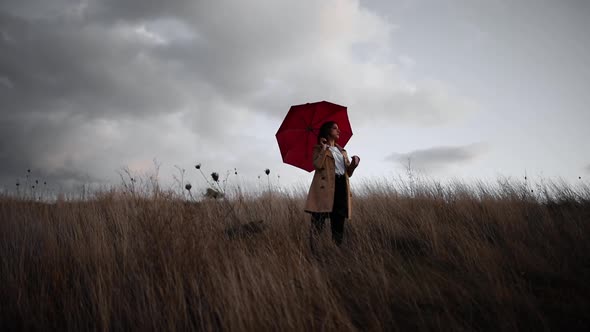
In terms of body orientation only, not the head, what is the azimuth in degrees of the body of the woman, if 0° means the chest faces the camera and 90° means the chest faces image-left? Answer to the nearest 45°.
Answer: approximately 315°
